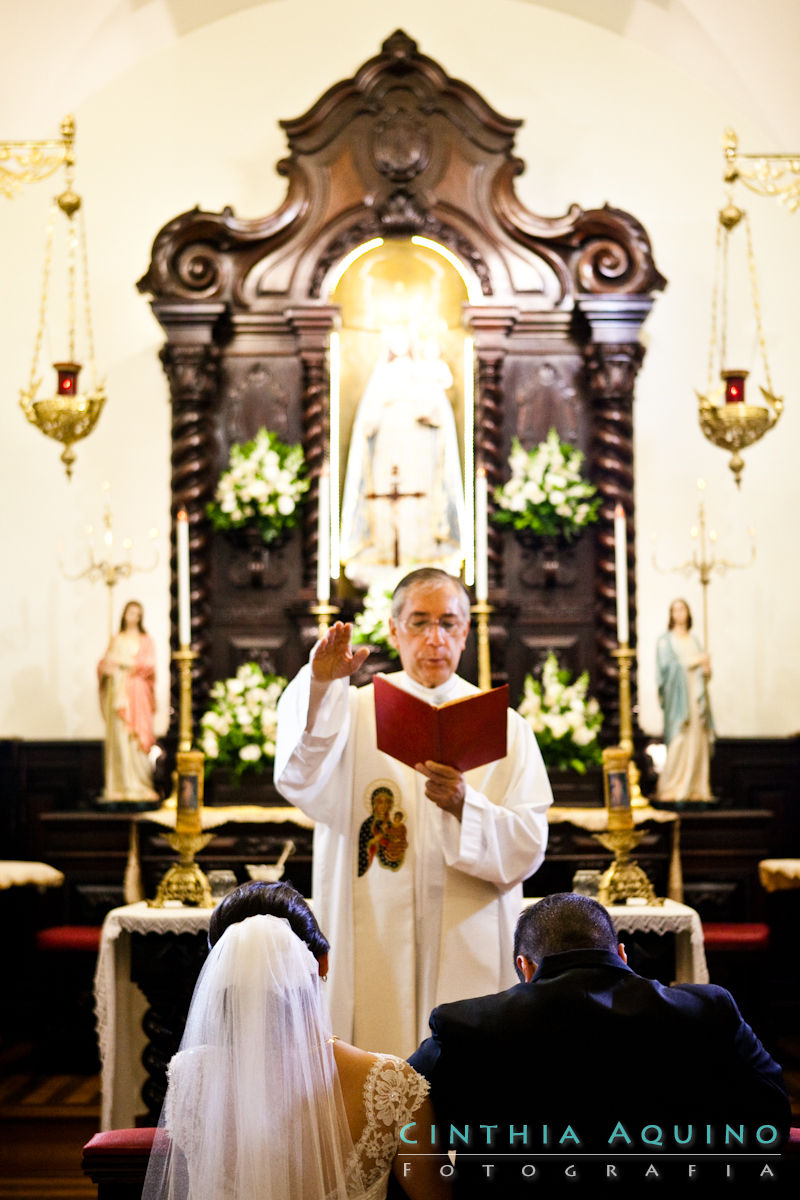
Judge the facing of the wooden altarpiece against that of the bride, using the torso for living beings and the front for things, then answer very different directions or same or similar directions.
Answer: very different directions

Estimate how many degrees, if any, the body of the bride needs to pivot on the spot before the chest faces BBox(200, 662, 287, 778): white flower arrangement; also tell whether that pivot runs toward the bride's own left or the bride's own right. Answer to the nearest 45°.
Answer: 0° — they already face it

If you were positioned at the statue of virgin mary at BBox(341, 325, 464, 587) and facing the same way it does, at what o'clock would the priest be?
The priest is roughly at 12 o'clock from the statue of virgin mary.

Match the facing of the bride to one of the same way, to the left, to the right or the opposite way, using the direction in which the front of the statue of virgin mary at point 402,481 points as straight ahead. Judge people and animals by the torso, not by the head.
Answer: the opposite way

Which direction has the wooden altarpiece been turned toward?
toward the camera

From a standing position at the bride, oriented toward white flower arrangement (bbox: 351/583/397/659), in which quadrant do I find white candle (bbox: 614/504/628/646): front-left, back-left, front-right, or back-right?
front-right

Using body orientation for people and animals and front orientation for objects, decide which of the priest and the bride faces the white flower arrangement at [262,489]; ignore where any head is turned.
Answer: the bride

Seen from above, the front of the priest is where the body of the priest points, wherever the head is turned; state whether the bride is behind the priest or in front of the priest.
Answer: in front

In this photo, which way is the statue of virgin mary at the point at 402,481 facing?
toward the camera

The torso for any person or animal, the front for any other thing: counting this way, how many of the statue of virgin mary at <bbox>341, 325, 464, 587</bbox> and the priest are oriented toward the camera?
2

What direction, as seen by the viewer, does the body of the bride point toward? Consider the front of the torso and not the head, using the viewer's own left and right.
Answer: facing away from the viewer
